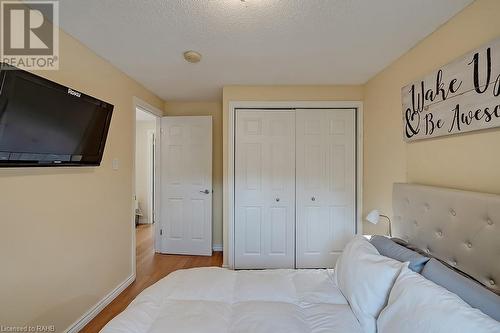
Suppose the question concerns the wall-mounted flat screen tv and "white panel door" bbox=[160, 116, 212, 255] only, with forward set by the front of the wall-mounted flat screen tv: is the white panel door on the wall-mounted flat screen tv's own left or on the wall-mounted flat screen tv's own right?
on the wall-mounted flat screen tv's own left

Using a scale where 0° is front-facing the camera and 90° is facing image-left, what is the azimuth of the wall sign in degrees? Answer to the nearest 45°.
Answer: approximately 45°

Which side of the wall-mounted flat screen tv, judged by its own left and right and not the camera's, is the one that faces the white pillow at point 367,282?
front

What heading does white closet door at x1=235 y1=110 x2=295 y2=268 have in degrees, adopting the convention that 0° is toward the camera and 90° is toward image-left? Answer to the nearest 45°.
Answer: approximately 0°

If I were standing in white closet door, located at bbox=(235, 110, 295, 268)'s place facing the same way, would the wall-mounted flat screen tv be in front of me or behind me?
in front

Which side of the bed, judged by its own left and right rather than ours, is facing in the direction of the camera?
left

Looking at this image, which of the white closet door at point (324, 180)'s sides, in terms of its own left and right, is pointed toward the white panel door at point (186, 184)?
right

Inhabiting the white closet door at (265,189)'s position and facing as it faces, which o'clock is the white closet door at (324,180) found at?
the white closet door at (324,180) is roughly at 9 o'clock from the white closet door at (265,189).

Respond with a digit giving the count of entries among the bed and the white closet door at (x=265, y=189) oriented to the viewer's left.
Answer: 1

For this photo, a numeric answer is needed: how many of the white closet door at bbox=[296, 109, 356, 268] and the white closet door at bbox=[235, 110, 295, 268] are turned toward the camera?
2

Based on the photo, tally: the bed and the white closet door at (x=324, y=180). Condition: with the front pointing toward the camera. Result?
1

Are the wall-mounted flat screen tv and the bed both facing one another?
yes

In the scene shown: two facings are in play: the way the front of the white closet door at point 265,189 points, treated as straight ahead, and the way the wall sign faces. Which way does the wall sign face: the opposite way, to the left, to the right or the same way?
to the right
